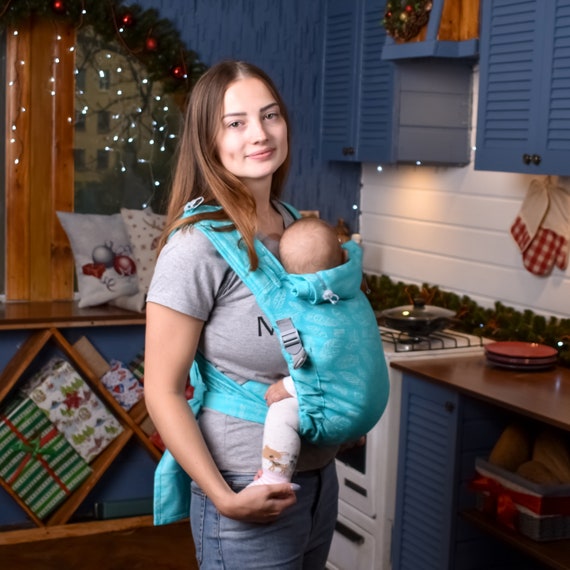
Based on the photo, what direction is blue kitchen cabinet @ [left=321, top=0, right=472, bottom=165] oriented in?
toward the camera

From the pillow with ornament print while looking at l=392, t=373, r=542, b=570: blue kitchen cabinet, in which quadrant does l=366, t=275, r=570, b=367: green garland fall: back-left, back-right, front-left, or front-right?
front-left

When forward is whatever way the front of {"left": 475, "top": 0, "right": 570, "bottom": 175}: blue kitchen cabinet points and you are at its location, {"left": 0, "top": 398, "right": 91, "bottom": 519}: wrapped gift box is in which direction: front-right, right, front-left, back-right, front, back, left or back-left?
right

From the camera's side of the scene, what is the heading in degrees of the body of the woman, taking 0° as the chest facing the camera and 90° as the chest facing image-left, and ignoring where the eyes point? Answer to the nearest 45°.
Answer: approximately 315°

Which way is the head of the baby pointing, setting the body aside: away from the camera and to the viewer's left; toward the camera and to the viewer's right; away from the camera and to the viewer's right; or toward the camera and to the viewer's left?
away from the camera and to the viewer's left

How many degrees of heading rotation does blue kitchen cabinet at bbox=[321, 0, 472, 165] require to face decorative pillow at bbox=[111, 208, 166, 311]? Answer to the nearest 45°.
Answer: approximately 90° to its right

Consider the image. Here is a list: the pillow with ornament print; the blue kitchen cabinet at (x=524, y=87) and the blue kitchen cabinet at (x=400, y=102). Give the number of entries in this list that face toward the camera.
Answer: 3
